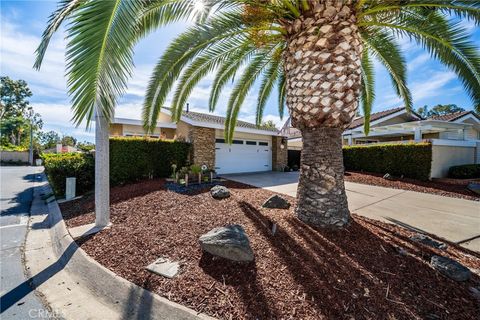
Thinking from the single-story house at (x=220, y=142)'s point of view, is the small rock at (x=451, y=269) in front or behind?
in front

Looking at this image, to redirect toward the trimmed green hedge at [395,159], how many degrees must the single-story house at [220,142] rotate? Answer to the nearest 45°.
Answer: approximately 45° to its left

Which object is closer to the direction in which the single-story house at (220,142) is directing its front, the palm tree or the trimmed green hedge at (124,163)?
the palm tree

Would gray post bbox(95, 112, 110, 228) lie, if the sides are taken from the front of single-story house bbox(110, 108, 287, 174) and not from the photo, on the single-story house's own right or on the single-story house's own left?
on the single-story house's own right

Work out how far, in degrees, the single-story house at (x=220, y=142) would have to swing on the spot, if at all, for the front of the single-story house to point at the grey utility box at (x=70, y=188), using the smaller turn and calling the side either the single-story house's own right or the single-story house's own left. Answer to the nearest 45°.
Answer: approximately 90° to the single-story house's own right

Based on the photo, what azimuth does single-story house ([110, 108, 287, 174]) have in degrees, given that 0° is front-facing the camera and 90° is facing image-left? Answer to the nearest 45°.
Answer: approximately 315°

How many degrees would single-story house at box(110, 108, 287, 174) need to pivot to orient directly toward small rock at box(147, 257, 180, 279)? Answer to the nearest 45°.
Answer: approximately 45° to its right

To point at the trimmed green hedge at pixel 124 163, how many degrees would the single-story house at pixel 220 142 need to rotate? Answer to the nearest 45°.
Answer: approximately 90° to its right
